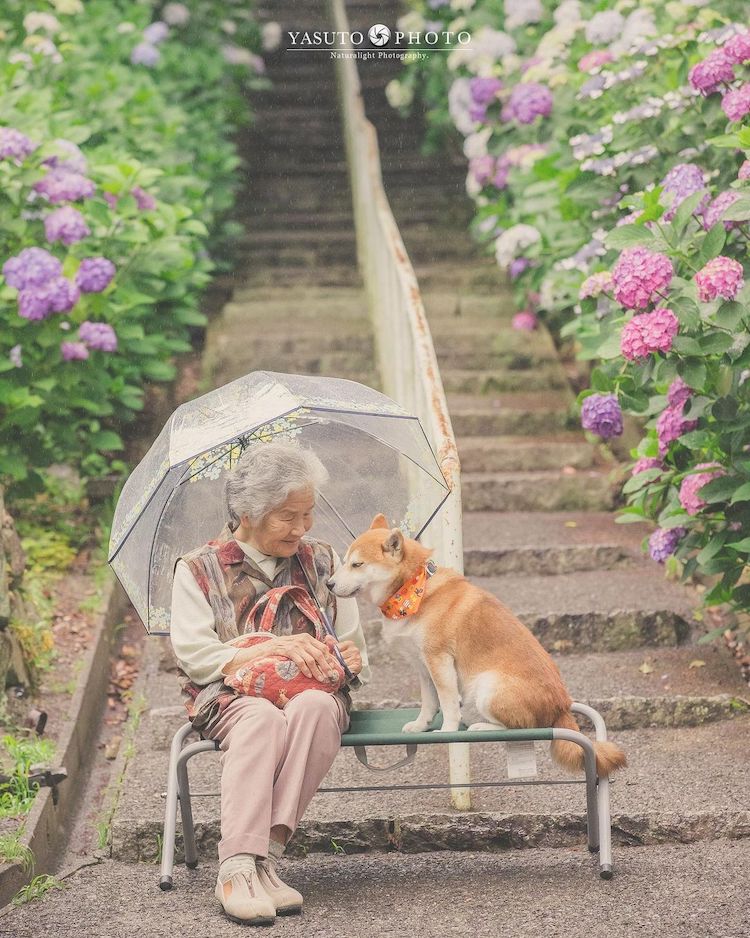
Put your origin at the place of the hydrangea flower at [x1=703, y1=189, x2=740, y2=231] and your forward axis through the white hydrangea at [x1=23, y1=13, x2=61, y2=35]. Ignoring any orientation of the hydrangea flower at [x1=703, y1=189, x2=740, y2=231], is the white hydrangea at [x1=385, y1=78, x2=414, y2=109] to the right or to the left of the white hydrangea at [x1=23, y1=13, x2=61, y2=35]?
right

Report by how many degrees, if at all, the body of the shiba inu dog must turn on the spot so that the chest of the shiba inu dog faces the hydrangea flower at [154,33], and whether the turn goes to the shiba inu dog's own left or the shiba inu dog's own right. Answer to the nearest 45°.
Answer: approximately 90° to the shiba inu dog's own right

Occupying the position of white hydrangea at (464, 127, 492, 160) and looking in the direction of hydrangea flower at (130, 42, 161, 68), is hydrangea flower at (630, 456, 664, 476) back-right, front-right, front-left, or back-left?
back-left

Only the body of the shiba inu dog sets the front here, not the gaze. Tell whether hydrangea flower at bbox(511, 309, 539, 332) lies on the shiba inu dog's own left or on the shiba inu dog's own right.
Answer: on the shiba inu dog's own right

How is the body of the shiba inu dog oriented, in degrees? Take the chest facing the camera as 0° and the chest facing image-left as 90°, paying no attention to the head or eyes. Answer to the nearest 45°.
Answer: approximately 90°

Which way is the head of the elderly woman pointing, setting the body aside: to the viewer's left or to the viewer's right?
to the viewer's right

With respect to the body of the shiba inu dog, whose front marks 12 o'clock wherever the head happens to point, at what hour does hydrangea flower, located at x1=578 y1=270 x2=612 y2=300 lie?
The hydrangea flower is roughly at 4 o'clock from the shiba inu dog.

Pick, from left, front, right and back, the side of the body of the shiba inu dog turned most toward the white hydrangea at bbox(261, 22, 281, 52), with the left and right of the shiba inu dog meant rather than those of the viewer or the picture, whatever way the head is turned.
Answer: right

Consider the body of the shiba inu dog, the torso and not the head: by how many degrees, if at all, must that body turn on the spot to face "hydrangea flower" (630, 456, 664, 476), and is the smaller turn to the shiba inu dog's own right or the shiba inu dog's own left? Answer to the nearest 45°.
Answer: approximately 135° to the shiba inu dog's own right

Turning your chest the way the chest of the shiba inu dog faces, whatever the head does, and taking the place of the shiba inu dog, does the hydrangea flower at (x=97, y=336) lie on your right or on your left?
on your right

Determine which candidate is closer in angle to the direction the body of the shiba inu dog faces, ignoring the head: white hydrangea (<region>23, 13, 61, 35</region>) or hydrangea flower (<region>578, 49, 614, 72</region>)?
the white hydrangea

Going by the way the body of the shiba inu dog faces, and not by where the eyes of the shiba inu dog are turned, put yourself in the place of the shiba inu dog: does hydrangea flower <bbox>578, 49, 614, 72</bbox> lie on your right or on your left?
on your right
